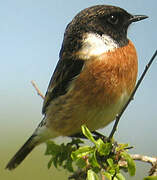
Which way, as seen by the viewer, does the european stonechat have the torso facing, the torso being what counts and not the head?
to the viewer's right
